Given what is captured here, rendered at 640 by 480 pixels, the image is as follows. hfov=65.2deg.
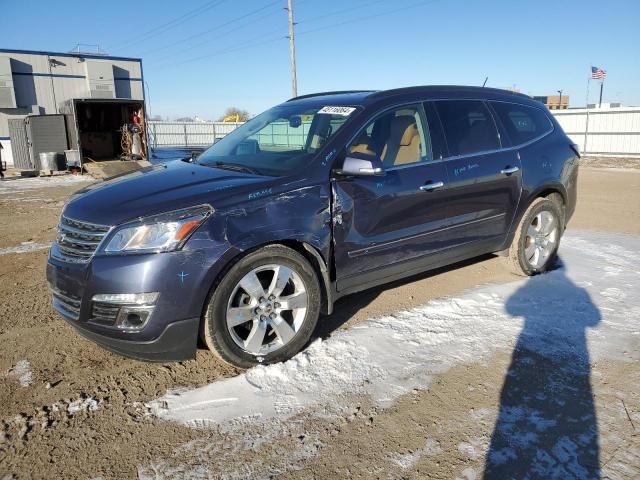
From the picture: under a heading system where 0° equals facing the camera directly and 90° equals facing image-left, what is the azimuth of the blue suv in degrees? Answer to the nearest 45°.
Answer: approximately 45°

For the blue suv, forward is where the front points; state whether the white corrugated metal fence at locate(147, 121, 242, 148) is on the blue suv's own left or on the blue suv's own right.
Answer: on the blue suv's own right

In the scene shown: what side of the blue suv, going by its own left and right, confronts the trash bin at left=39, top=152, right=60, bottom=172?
right

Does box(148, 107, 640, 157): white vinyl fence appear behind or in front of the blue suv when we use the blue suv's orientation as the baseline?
behind

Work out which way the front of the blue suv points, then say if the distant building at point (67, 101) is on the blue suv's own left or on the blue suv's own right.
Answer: on the blue suv's own right

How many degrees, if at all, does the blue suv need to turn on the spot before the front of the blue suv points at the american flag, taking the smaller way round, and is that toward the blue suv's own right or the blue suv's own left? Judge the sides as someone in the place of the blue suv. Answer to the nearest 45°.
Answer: approximately 180°

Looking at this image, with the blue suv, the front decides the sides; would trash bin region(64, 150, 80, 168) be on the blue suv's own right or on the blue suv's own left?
on the blue suv's own right

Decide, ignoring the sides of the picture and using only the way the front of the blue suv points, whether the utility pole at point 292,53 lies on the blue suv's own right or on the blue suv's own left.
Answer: on the blue suv's own right
